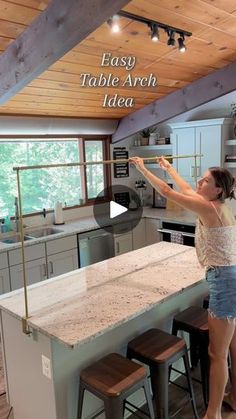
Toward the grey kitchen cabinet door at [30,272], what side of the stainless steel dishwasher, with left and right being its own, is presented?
right

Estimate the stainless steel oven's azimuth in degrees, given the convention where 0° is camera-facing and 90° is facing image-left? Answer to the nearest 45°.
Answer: approximately 45°

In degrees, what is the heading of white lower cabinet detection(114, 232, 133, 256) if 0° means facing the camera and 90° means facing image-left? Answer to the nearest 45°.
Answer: approximately 315°

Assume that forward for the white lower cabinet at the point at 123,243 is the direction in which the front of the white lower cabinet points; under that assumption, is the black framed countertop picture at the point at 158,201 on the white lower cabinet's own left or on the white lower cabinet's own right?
on the white lower cabinet's own left

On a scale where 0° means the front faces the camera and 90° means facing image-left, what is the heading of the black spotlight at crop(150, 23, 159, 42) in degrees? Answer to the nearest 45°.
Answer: approximately 0°

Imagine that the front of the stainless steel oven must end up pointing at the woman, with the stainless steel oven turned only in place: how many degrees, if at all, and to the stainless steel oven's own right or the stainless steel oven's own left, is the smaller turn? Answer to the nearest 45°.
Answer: approximately 45° to the stainless steel oven's own left
